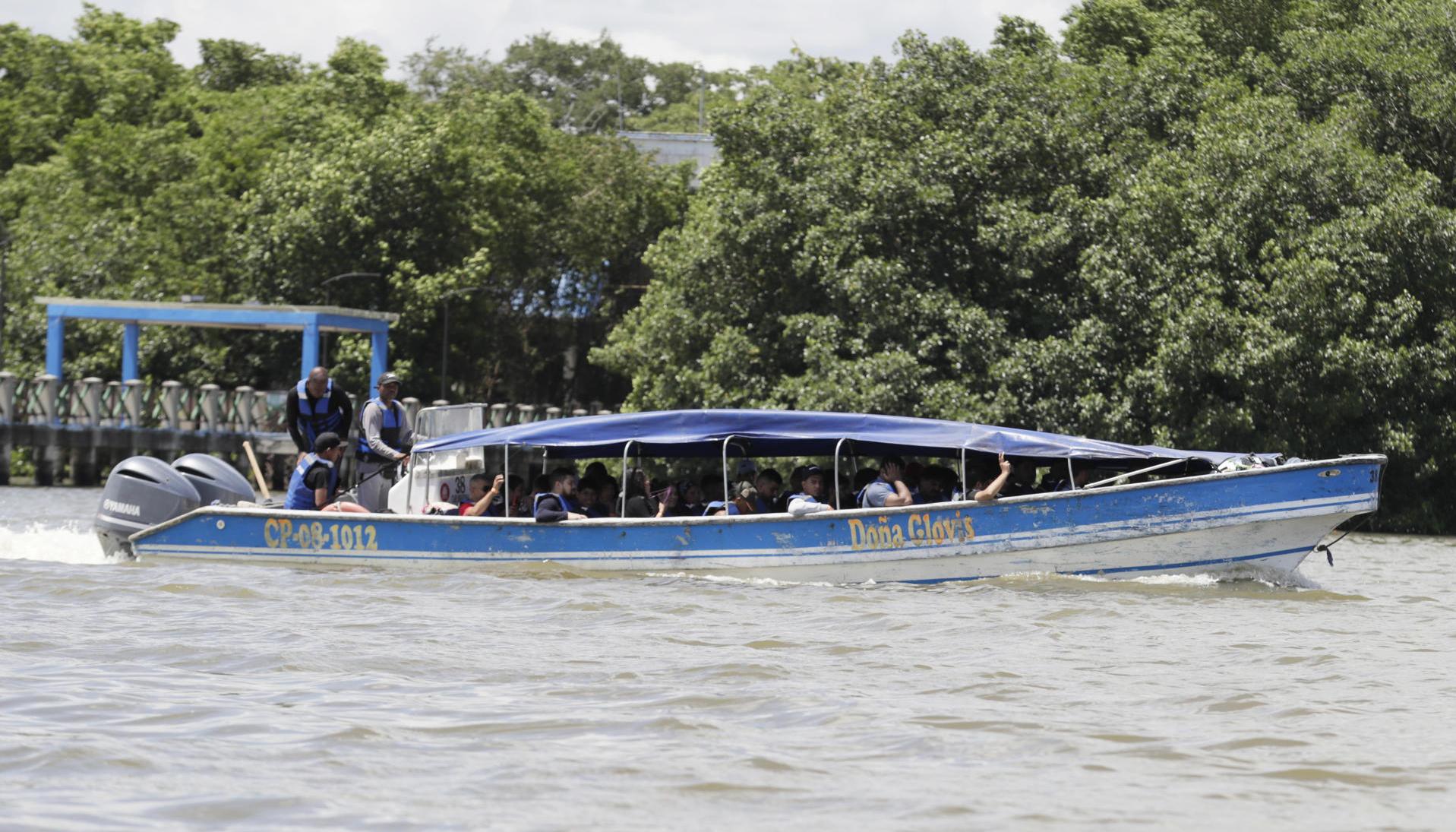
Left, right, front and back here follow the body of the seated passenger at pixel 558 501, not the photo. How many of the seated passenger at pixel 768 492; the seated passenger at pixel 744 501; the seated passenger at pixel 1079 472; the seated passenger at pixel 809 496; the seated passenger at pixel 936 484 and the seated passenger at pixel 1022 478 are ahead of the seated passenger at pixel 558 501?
6

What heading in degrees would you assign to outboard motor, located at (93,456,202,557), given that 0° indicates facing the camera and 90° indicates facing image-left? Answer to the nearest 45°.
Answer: approximately 270°

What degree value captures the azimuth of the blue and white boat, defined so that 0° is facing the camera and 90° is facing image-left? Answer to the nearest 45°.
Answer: approximately 270°

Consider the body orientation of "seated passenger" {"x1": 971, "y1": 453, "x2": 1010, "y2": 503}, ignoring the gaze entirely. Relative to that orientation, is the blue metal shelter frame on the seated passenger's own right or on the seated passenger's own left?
on the seated passenger's own left

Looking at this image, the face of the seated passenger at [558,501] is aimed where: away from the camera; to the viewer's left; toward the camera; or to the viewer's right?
to the viewer's right

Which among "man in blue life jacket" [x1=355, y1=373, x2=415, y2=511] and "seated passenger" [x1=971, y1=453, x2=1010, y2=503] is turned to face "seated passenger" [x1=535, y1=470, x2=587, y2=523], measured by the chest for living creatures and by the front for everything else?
the man in blue life jacket

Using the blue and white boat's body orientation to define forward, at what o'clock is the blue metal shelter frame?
The blue metal shelter frame is roughly at 8 o'clock from the blue and white boat.

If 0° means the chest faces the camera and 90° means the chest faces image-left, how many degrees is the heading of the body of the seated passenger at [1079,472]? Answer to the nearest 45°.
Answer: approximately 270°

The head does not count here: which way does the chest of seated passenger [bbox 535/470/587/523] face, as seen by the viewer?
to the viewer's right

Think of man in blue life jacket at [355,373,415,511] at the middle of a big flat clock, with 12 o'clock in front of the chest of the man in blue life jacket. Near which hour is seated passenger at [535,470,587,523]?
The seated passenger is roughly at 12 o'clock from the man in blue life jacket.

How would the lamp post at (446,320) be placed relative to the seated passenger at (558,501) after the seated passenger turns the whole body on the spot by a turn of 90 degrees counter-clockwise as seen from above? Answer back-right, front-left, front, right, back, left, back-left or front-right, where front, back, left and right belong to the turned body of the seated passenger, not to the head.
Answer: front

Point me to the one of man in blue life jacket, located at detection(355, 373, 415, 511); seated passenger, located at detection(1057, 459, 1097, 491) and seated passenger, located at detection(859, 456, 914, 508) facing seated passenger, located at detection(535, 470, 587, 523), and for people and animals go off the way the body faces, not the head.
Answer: the man in blue life jacket

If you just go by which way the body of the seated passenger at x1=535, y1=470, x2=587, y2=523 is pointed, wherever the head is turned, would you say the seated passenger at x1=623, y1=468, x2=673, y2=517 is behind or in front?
in front

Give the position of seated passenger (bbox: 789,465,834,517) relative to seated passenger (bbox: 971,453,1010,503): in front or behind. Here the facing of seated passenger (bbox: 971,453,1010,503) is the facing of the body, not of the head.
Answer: behind
